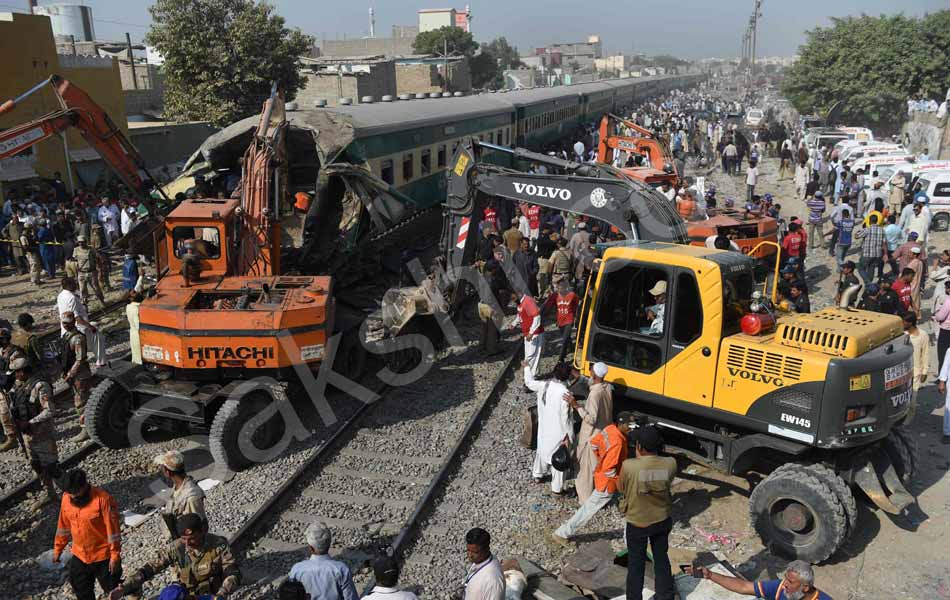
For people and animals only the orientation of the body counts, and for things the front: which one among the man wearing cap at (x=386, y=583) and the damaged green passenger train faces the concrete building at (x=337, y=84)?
the man wearing cap

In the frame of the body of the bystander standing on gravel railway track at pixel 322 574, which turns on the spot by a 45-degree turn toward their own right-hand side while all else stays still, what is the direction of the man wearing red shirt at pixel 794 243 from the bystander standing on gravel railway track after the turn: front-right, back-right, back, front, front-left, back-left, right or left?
front

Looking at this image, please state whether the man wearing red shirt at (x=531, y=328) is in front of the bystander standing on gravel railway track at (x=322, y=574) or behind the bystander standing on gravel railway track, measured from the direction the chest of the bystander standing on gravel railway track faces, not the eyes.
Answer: in front

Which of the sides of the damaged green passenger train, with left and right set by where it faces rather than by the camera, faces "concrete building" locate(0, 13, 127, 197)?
right

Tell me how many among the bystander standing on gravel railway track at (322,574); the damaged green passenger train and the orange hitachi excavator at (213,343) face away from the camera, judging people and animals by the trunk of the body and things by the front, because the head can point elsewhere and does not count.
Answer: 2

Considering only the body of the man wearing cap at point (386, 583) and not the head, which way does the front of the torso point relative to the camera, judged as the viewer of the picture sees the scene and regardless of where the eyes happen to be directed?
away from the camera

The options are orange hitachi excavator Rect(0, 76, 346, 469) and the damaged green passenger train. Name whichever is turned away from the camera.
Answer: the orange hitachi excavator

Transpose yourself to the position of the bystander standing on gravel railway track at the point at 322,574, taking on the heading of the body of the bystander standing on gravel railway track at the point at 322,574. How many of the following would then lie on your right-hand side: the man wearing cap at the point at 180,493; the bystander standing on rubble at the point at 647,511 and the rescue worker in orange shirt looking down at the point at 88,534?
1

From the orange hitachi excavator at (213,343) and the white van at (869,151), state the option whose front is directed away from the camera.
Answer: the orange hitachi excavator

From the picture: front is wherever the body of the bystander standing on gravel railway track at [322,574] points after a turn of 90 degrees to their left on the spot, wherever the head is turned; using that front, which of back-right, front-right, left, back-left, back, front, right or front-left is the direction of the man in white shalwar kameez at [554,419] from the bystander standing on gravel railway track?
back-right

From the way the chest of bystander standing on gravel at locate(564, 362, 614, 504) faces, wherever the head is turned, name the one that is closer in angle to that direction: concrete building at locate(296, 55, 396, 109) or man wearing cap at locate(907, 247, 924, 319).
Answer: the concrete building

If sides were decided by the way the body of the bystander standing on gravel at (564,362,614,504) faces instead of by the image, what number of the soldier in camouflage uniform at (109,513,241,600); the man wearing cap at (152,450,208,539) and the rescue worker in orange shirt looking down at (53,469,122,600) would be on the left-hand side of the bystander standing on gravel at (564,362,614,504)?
3

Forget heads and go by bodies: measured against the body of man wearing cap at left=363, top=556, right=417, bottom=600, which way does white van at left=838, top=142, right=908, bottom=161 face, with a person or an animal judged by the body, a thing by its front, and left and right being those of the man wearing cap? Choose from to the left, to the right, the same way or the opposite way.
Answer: to the left

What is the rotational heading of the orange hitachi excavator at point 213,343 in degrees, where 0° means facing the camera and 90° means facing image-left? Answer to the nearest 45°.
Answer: approximately 180°

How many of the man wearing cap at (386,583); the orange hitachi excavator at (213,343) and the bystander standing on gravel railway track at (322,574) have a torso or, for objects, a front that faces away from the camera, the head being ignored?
3

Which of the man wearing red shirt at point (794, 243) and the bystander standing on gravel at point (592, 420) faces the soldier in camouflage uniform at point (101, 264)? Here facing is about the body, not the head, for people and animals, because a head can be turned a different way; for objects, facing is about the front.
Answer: the bystander standing on gravel

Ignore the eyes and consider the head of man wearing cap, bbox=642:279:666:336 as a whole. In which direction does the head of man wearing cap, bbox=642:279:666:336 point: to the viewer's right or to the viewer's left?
to the viewer's left
